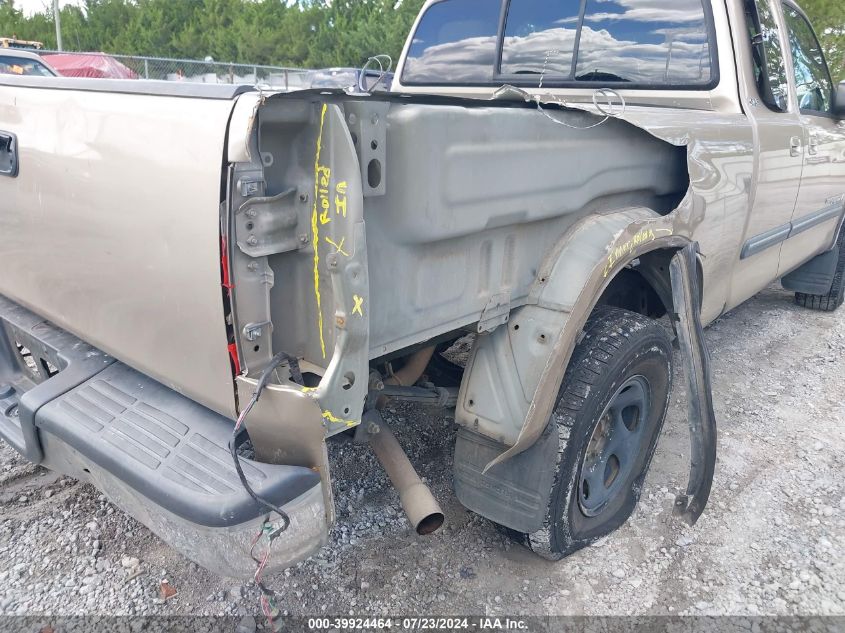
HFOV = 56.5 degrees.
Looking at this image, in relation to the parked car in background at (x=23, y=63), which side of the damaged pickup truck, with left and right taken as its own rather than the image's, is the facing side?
left

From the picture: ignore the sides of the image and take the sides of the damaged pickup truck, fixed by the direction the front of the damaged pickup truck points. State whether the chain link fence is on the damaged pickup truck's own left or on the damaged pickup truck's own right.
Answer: on the damaged pickup truck's own left

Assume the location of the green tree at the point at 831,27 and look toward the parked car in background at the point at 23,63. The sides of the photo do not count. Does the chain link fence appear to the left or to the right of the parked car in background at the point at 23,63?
right

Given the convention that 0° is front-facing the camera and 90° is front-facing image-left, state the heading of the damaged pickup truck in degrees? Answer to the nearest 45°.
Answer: approximately 225°

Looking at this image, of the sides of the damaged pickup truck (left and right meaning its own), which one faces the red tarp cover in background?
left
